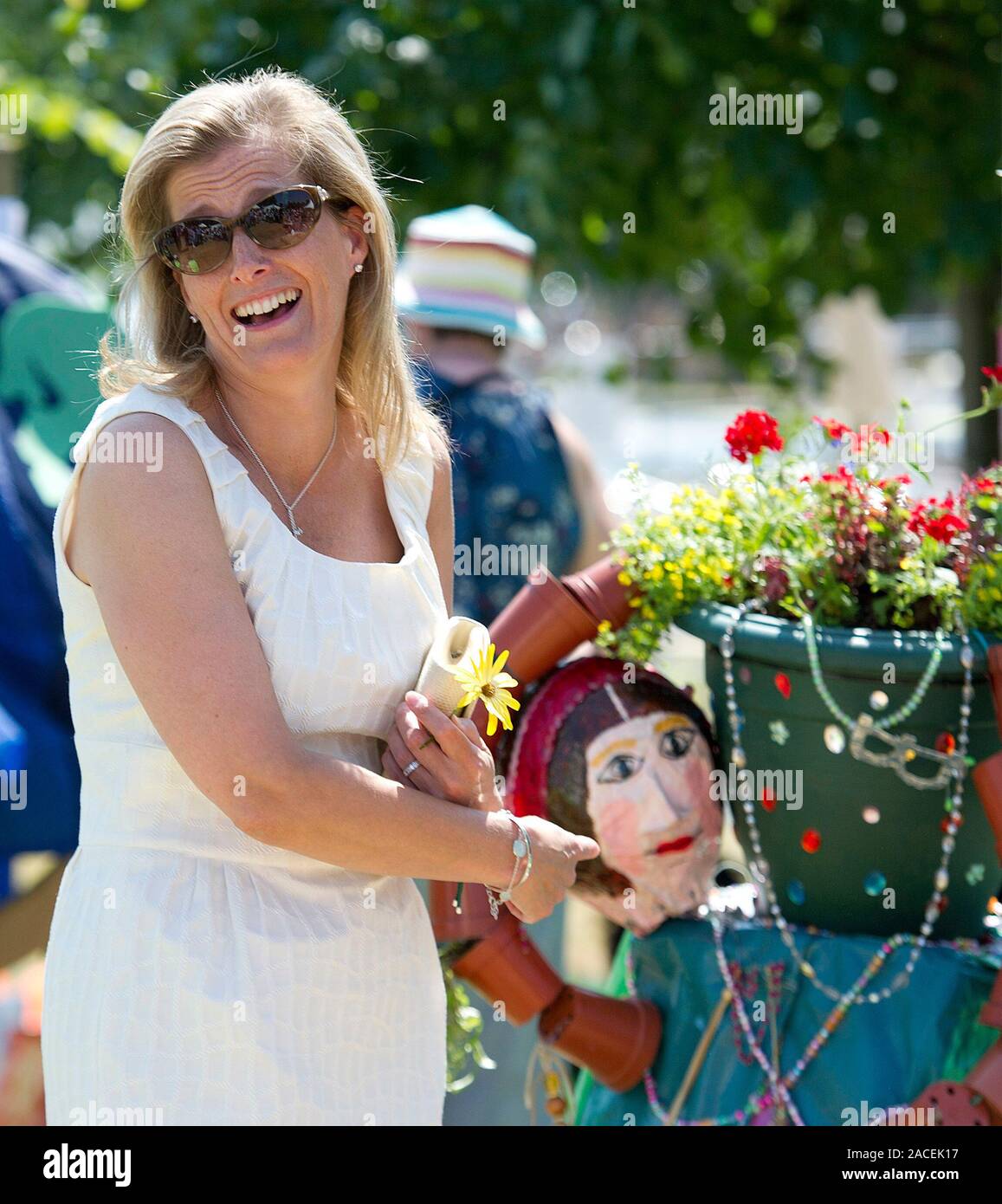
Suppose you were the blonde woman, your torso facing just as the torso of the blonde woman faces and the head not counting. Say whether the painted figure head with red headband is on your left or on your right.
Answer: on your left

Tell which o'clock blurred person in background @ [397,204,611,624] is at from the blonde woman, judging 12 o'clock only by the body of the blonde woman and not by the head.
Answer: The blurred person in background is roughly at 8 o'clock from the blonde woman.

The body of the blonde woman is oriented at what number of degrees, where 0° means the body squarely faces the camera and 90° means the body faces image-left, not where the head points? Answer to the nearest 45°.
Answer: approximately 315°

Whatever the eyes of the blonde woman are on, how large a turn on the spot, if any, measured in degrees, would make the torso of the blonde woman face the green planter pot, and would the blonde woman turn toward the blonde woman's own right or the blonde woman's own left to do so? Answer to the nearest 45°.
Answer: approximately 90° to the blonde woman's own left

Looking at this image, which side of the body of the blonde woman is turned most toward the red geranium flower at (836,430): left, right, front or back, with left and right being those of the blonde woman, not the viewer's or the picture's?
left

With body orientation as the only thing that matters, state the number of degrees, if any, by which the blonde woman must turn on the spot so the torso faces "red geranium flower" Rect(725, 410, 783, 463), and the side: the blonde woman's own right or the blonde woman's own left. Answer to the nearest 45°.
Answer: approximately 90° to the blonde woman's own left
